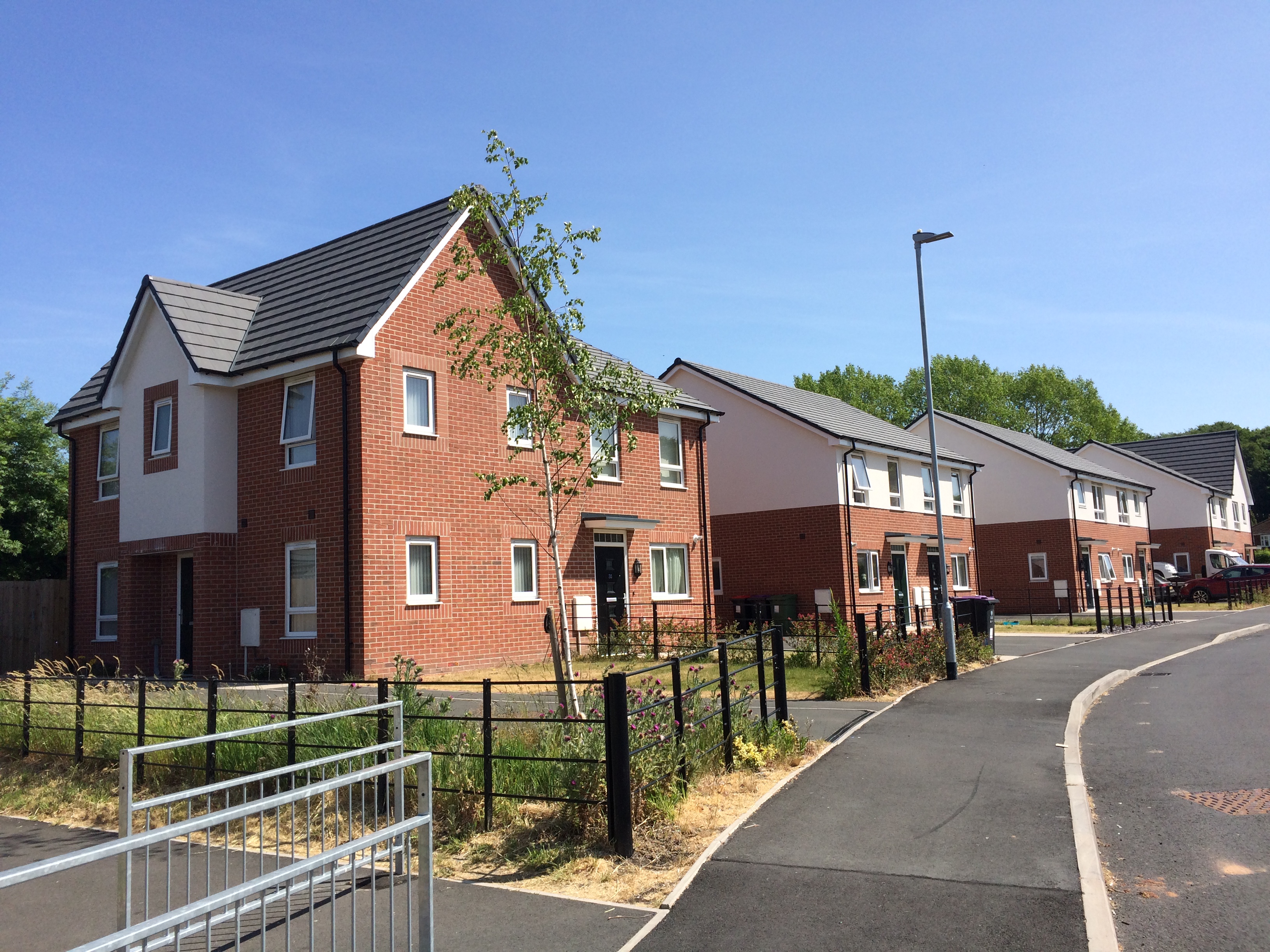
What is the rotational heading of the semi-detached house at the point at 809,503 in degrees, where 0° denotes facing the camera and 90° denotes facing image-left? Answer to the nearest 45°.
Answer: approximately 315°

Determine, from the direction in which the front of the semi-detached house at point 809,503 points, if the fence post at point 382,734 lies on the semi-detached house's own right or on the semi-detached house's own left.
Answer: on the semi-detached house's own right

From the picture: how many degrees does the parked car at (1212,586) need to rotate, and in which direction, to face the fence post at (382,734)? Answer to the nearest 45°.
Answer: approximately 90° to its left

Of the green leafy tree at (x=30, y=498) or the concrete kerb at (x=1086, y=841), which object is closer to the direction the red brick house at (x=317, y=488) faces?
the concrete kerb

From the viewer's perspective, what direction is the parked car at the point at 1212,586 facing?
to the viewer's left

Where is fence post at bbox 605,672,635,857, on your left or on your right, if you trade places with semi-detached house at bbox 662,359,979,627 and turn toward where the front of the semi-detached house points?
on your right

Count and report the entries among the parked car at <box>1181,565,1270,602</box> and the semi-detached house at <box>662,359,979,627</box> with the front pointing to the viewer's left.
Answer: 1

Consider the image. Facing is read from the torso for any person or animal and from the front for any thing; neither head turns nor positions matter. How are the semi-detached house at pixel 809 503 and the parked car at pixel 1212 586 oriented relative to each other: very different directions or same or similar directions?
very different directions

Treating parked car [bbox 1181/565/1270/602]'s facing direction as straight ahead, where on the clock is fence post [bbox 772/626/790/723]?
The fence post is roughly at 9 o'clock from the parked car.

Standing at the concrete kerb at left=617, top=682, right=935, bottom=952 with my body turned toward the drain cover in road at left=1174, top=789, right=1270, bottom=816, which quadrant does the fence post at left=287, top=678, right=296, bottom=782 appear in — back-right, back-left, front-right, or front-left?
back-left
